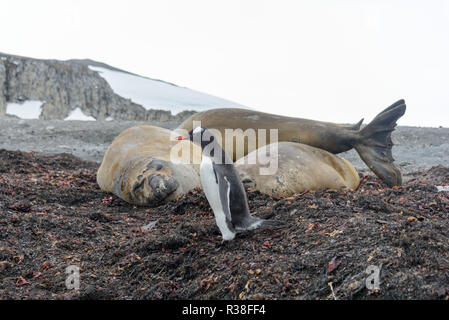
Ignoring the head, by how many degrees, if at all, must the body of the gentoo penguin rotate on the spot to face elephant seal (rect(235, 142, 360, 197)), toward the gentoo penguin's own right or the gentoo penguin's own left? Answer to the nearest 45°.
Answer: approximately 90° to the gentoo penguin's own right

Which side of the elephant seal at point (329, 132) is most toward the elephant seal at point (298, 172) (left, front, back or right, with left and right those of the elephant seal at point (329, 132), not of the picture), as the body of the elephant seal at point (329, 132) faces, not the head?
left

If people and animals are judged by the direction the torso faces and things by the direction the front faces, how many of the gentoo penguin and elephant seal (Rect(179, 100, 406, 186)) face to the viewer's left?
2

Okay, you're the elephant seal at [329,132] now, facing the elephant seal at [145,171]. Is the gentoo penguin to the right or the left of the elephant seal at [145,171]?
left

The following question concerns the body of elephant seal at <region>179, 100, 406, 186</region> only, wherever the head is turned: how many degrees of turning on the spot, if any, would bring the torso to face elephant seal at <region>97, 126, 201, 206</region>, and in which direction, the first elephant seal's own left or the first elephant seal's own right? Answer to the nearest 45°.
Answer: approximately 45° to the first elephant seal's own left

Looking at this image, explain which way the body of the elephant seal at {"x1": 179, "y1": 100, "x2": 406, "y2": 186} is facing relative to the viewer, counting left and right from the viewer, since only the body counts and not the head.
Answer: facing to the left of the viewer

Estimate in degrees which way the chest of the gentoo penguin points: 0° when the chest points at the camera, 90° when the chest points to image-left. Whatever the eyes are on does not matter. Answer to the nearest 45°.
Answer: approximately 90°

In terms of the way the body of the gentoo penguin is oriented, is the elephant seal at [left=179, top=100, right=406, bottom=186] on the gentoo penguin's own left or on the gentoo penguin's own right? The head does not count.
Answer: on the gentoo penguin's own right
